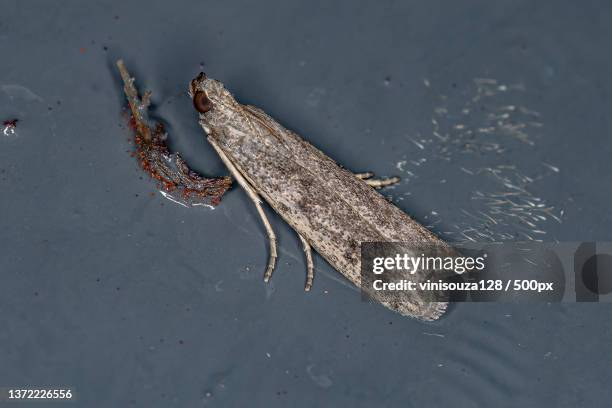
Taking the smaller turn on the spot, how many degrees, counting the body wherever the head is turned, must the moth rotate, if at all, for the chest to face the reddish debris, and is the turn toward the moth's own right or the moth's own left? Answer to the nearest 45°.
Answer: approximately 45° to the moth's own left

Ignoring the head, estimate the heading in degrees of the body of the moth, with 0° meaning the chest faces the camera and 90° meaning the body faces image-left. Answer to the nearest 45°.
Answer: approximately 135°
